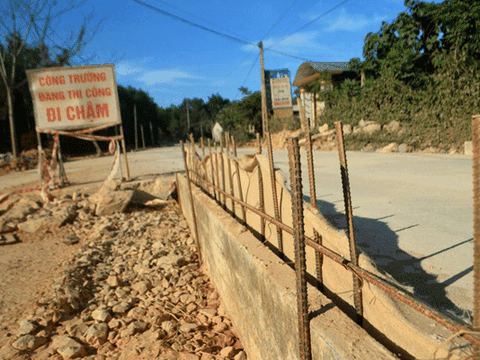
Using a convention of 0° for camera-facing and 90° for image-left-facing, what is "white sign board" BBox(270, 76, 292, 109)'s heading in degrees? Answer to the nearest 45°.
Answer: approximately 0°

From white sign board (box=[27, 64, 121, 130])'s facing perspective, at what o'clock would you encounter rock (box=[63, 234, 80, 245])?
The rock is roughly at 12 o'clock from the white sign board.

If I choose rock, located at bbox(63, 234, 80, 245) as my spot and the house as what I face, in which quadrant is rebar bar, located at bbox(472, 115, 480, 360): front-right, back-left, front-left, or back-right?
back-right

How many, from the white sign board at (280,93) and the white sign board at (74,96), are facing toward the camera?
2

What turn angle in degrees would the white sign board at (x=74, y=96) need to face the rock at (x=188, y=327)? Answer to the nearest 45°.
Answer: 0° — it already faces it

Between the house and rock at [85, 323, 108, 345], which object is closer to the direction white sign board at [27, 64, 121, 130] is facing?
the rock

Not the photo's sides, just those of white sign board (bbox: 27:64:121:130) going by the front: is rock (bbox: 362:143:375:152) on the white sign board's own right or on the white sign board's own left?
on the white sign board's own left

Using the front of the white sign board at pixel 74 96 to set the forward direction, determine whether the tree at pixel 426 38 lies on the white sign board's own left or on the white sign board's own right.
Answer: on the white sign board's own left

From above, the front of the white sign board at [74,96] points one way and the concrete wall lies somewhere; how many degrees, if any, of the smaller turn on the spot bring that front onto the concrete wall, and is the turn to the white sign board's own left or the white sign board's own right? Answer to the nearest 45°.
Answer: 0° — it already faces it

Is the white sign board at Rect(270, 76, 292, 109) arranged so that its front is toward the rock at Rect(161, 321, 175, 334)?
yes

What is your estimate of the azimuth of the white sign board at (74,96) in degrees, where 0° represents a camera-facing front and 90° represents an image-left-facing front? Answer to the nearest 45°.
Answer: approximately 0°
